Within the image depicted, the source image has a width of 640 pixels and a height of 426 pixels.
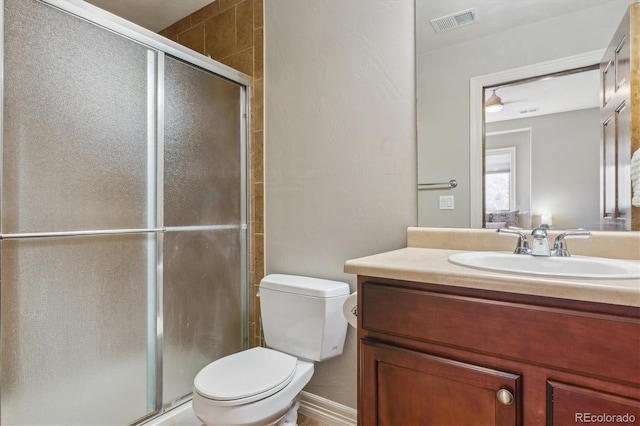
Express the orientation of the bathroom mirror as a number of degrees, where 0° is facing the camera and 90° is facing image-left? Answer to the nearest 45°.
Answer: approximately 0°

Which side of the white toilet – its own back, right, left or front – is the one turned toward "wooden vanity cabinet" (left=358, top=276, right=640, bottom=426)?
left

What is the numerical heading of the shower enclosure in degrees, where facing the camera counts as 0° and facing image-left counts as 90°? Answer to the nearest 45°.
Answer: approximately 315°

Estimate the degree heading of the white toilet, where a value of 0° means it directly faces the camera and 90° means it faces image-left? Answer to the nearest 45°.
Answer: approximately 45°

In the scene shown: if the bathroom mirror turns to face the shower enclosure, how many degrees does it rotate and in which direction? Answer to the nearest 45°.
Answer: approximately 45° to its right

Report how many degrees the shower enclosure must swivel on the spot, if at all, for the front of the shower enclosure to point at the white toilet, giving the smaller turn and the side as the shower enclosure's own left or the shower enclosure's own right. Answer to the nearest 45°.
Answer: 0° — it already faces it
